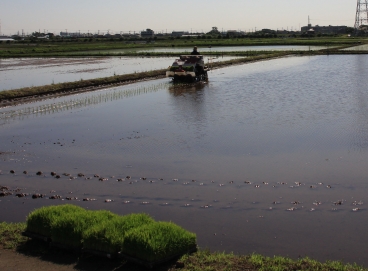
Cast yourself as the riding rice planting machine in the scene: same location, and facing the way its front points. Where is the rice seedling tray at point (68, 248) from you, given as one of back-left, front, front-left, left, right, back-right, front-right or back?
back-right

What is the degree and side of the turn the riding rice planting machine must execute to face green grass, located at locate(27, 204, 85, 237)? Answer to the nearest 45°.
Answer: approximately 135° to its right

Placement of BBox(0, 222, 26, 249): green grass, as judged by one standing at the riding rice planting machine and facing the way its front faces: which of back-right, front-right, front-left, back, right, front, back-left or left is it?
back-right

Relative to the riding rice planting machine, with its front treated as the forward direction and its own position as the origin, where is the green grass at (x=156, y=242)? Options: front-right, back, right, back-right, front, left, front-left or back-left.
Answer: back-right

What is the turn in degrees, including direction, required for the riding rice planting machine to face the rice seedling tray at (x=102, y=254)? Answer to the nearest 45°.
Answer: approximately 135° to its right

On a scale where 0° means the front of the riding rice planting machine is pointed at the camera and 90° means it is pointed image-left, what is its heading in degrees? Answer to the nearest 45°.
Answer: approximately 225°
